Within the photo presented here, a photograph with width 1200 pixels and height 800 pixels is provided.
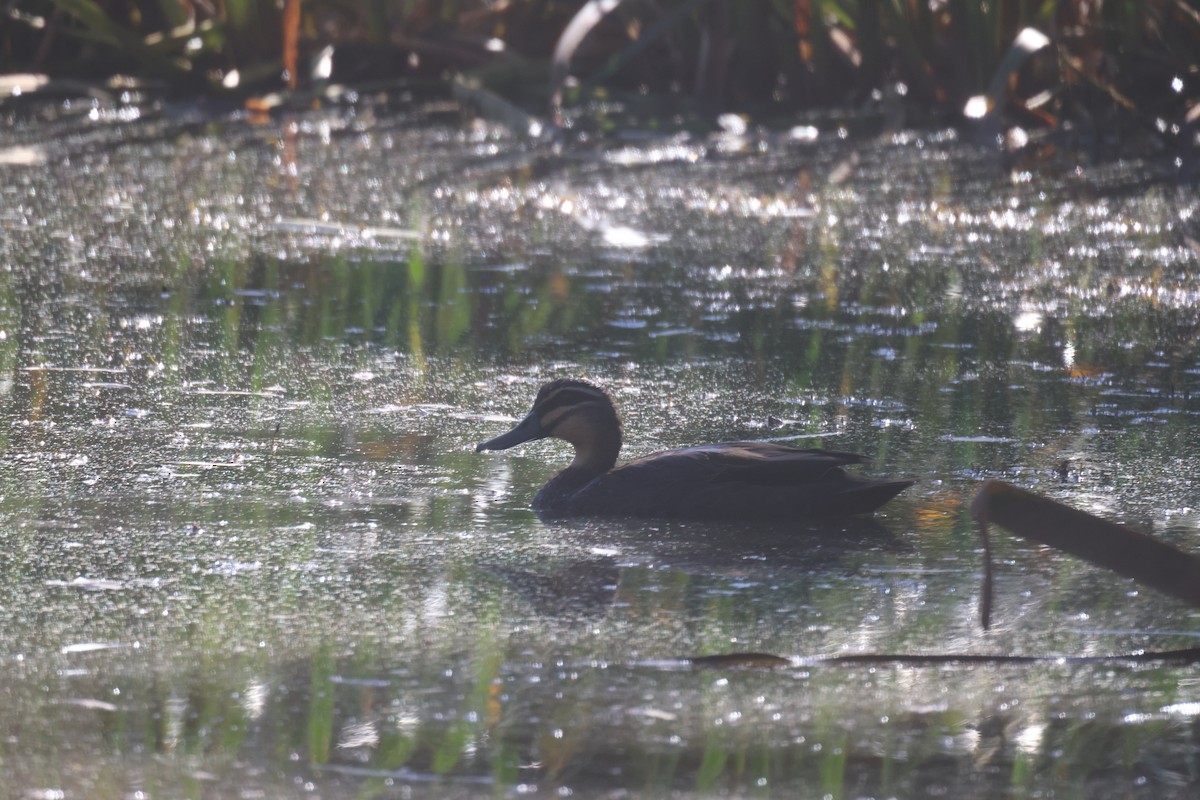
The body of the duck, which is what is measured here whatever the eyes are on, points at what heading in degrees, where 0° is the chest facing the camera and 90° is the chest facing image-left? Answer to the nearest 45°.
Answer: approximately 90°
